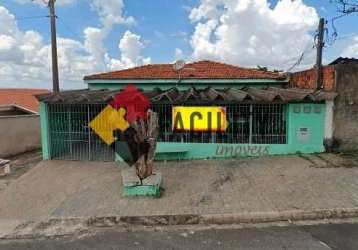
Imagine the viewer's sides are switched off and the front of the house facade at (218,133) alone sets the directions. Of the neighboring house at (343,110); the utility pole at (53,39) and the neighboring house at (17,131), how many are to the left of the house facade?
1

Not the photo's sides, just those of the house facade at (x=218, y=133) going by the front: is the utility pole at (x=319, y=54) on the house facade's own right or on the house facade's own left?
on the house facade's own left

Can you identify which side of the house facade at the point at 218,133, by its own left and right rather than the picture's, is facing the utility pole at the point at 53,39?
right

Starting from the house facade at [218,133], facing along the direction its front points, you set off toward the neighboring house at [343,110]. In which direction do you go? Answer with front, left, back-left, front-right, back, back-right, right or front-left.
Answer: left
